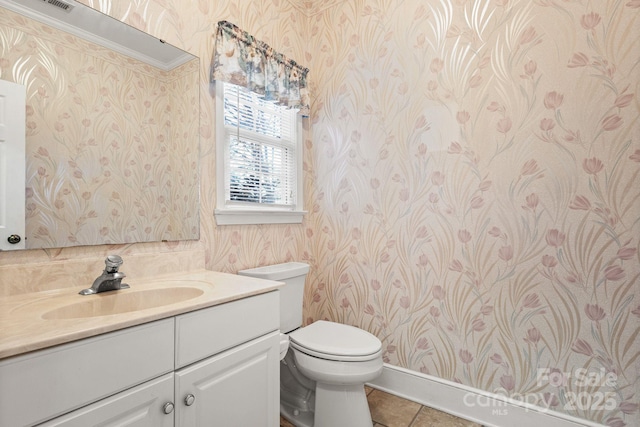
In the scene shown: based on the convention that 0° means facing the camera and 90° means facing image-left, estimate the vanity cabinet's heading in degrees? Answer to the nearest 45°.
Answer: approximately 315°

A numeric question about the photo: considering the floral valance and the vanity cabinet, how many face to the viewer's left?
0

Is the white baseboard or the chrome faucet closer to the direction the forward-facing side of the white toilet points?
the white baseboard

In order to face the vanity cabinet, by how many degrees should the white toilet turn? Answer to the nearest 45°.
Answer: approximately 90° to its right

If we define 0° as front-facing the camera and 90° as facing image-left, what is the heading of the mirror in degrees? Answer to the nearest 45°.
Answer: approximately 315°

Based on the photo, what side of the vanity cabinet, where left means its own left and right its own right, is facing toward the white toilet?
left

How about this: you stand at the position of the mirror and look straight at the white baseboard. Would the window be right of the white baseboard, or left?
left

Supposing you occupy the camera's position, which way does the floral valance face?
facing the viewer and to the right of the viewer

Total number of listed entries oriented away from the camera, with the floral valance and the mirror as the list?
0

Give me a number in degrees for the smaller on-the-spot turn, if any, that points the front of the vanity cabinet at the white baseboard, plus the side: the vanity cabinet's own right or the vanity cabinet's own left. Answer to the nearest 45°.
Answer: approximately 45° to the vanity cabinet's own left
